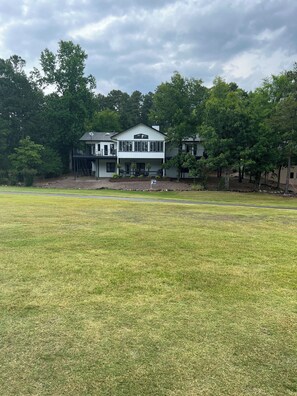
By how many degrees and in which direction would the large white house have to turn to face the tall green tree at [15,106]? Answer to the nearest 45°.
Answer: approximately 90° to its right

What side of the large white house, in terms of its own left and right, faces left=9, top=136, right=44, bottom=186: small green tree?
right

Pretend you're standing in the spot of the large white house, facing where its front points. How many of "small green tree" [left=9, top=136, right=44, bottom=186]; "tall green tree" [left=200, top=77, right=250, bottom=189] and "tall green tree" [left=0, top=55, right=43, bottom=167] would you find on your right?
2

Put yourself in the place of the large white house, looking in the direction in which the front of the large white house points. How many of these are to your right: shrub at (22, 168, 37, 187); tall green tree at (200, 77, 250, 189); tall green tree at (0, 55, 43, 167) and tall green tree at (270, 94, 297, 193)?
2

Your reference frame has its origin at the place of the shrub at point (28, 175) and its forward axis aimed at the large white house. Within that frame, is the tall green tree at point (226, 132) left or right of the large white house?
right

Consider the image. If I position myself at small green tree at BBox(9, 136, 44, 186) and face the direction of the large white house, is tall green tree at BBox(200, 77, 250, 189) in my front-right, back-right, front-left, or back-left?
front-right

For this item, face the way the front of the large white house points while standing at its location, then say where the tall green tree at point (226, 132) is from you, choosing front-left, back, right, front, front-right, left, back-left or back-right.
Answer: front-left

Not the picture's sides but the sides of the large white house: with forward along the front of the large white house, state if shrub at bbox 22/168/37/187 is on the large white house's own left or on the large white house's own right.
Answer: on the large white house's own right

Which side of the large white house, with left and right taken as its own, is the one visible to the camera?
front

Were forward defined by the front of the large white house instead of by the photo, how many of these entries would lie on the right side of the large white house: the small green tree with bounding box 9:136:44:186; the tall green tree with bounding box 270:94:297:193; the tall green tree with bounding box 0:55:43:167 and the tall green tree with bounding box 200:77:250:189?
2
